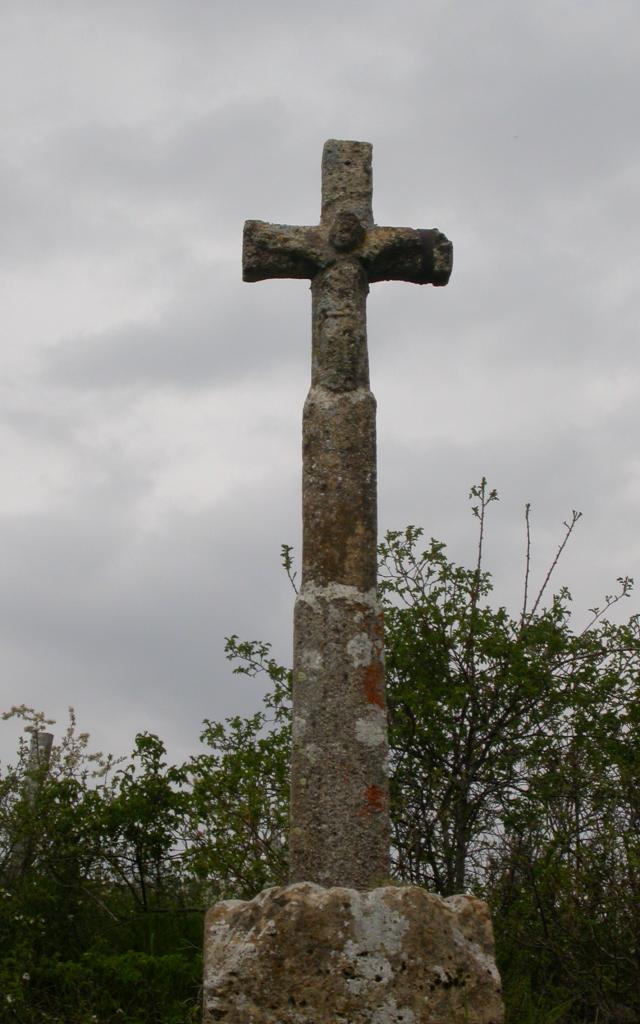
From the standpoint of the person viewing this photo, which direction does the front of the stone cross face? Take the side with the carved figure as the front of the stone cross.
facing the viewer
